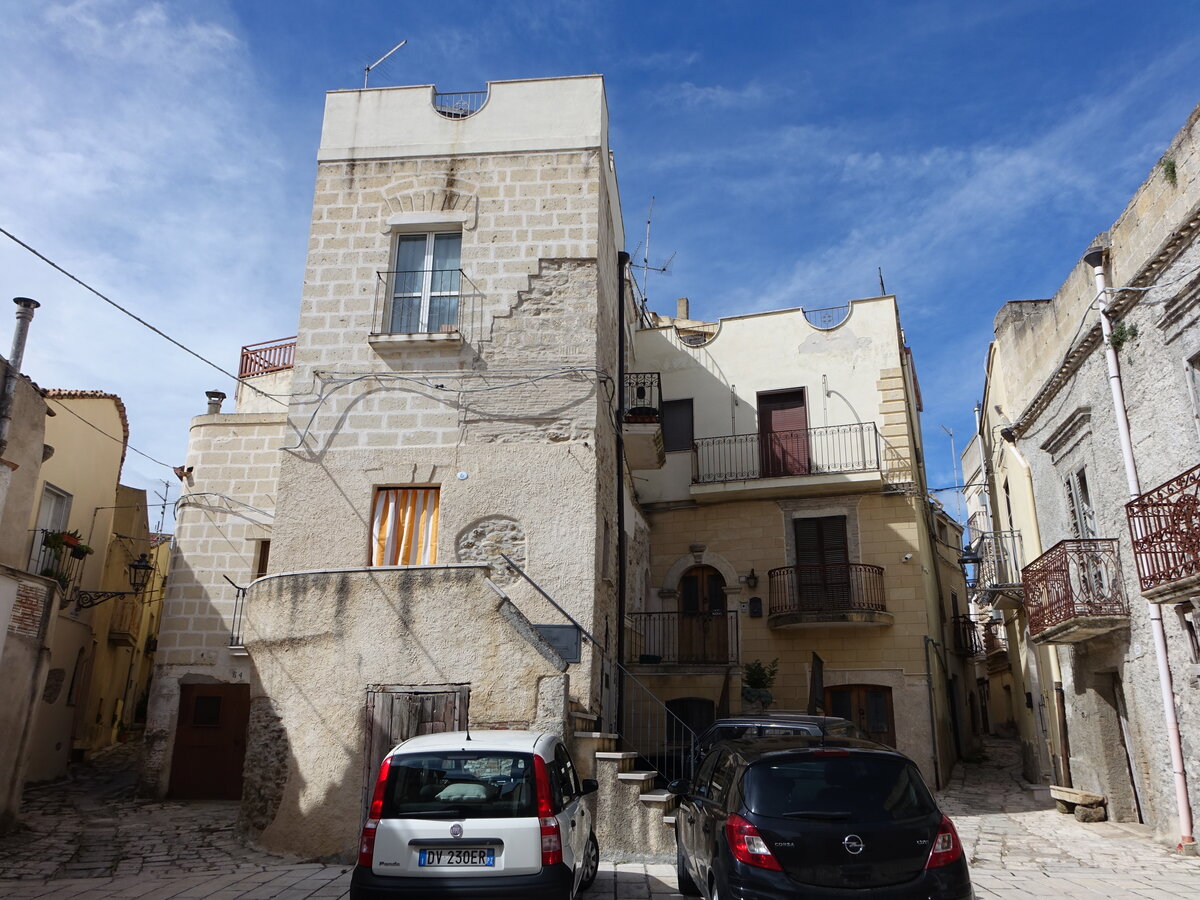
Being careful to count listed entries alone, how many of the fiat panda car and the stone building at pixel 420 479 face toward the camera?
1

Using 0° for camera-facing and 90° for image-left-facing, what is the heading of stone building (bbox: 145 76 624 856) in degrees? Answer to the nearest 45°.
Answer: approximately 0°

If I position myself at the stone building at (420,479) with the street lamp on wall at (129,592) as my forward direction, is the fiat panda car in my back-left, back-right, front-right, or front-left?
back-left

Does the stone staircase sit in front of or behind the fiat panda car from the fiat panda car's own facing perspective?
in front

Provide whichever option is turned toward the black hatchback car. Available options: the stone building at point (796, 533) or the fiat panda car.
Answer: the stone building

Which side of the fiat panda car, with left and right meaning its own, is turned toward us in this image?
back

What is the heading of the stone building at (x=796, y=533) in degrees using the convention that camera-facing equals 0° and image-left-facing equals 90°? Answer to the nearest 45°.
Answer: approximately 0°

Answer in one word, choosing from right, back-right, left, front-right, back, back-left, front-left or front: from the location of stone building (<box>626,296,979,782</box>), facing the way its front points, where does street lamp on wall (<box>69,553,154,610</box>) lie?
right

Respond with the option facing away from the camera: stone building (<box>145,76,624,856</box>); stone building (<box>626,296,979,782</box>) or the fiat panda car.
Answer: the fiat panda car

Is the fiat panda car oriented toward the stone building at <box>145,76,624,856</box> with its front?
yes

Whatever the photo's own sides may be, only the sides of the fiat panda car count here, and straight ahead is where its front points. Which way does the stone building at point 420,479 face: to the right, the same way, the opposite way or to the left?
the opposite way

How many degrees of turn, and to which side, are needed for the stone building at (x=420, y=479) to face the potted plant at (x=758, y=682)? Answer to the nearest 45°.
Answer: approximately 135° to its left

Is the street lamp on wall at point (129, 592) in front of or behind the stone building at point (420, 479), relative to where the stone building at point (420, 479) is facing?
behind
